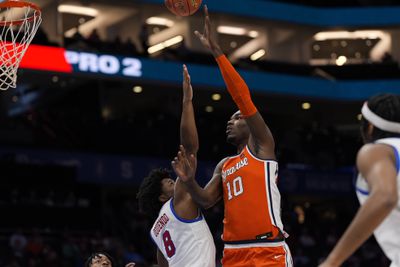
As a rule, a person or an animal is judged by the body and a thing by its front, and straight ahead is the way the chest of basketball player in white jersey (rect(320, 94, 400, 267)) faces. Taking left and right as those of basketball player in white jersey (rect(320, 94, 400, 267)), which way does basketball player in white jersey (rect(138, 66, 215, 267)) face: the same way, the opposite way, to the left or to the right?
to the right

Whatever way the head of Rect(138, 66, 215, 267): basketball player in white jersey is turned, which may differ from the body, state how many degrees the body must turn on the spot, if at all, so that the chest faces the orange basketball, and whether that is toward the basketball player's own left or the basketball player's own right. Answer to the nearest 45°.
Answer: approximately 45° to the basketball player's own left

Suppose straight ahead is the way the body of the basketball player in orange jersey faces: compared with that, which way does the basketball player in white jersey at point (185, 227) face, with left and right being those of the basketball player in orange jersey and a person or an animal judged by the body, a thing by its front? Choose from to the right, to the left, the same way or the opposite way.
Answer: the opposite way

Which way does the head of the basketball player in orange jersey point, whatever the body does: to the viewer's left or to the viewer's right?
to the viewer's left

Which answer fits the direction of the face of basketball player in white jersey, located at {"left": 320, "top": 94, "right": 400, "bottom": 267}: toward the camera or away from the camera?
away from the camera

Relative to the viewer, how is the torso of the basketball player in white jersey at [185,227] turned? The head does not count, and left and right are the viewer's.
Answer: facing away from the viewer and to the right of the viewer

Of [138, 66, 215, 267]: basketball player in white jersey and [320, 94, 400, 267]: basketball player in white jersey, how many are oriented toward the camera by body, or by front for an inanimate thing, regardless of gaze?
0

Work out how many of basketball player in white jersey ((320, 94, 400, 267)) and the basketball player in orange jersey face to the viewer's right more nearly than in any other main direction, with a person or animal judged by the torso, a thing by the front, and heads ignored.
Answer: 0

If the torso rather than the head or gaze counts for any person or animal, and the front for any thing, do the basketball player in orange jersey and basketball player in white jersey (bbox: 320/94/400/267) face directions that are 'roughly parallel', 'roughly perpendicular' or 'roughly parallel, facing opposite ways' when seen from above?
roughly perpendicular

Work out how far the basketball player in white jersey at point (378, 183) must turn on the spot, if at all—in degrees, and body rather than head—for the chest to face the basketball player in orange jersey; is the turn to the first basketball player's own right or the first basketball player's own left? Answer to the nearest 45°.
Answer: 0° — they already face them

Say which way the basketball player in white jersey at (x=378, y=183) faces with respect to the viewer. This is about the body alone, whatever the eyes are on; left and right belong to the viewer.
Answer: facing away from the viewer and to the left of the viewer

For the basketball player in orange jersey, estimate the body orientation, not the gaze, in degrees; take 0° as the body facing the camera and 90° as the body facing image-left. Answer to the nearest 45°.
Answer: approximately 45°
